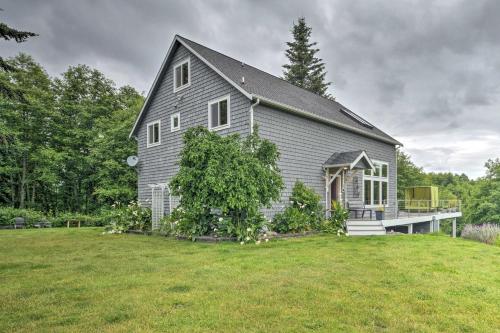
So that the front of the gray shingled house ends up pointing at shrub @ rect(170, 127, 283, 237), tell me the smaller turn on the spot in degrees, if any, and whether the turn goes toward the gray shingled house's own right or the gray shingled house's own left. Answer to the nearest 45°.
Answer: approximately 45° to the gray shingled house's own right

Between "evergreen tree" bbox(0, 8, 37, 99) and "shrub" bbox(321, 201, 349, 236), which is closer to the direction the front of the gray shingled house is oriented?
the shrub

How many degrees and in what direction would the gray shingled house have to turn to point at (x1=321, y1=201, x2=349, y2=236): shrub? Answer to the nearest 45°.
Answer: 0° — it already faces it

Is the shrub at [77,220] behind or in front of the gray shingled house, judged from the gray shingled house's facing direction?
behind

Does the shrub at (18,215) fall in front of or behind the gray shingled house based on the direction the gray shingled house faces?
behind

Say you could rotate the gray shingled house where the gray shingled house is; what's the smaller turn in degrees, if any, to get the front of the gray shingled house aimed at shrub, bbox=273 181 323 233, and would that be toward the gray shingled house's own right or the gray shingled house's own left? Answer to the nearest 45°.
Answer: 0° — it already faces it

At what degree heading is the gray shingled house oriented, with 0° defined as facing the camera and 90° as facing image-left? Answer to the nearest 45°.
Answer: approximately 315°

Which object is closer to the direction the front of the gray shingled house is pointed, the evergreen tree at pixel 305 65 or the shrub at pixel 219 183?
the shrub
